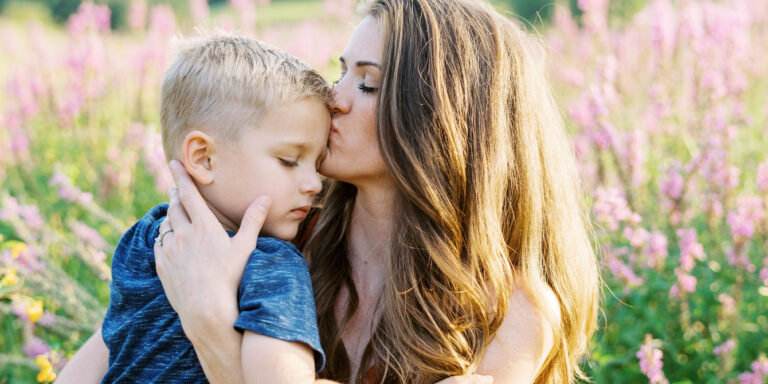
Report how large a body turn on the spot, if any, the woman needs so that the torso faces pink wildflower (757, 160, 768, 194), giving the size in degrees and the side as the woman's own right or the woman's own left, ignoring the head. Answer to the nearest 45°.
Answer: approximately 180°

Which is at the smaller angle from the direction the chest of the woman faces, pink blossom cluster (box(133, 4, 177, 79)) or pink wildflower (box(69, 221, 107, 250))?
the pink wildflower

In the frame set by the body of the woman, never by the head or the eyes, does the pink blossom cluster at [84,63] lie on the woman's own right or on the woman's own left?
on the woman's own right

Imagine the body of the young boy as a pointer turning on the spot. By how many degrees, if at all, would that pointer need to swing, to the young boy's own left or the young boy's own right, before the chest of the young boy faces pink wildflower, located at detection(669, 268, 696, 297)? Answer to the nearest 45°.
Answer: approximately 45° to the young boy's own left

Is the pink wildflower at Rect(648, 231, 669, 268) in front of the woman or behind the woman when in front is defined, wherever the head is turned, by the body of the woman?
behind

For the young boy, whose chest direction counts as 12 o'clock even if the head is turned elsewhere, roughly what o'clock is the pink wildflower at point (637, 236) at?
The pink wildflower is roughly at 10 o'clock from the young boy.

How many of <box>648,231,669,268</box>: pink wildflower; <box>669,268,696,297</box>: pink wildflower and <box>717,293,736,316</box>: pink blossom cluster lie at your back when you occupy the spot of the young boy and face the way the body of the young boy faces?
0

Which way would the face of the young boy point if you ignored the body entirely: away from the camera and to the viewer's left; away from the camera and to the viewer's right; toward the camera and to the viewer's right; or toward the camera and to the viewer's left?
toward the camera and to the viewer's right

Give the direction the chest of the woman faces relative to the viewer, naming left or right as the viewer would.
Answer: facing the viewer and to the left of the viewer

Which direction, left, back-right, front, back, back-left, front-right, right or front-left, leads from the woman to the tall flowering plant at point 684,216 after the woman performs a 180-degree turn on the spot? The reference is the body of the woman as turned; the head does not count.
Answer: front

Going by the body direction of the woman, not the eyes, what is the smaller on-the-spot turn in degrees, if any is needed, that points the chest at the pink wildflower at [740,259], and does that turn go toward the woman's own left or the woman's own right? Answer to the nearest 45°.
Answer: approximately 180°
